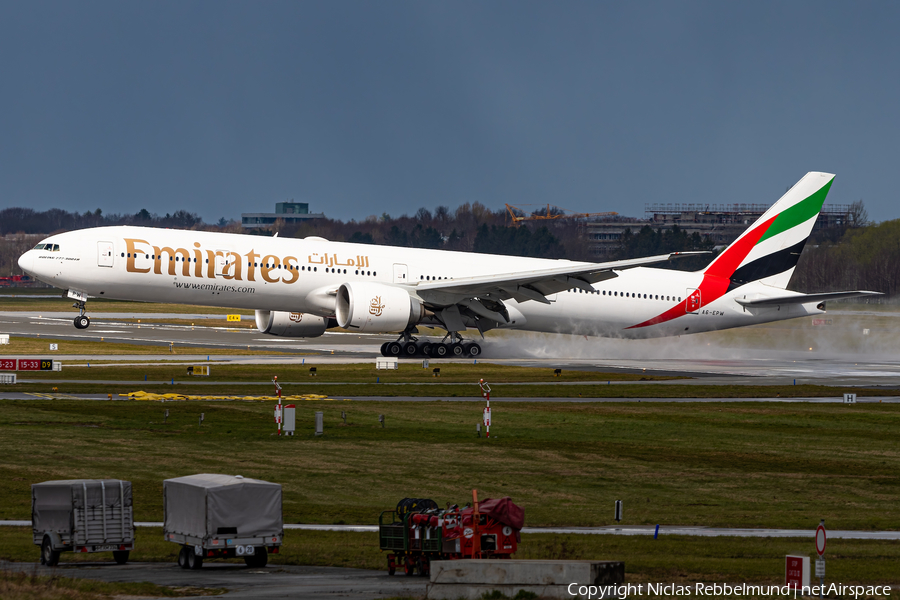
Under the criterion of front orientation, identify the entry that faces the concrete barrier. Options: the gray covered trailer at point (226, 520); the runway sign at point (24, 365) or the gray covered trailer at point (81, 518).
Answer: the runway sign

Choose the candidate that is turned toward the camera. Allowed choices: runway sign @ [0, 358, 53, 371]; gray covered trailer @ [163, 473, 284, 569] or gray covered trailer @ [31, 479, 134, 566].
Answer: the runway sign

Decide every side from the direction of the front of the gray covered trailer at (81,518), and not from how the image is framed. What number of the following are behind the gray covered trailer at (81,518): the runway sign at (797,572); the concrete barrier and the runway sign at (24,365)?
2

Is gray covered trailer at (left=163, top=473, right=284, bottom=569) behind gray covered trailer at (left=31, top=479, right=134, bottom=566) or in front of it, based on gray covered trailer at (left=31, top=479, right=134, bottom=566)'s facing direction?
behind

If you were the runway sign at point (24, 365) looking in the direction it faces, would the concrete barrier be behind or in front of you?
in front

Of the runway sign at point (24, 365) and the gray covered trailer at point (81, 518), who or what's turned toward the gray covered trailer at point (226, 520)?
the runway sign

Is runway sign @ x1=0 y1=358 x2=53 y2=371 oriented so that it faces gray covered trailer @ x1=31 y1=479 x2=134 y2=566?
yes

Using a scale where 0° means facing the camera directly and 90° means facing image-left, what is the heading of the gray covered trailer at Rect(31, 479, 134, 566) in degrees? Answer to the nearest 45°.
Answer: approximately 135°

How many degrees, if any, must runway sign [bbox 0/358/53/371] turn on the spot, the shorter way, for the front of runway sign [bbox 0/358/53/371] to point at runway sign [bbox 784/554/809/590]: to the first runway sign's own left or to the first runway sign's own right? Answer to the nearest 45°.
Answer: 0° — it already faces it

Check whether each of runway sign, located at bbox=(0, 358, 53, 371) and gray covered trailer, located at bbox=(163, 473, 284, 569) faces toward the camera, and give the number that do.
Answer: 1

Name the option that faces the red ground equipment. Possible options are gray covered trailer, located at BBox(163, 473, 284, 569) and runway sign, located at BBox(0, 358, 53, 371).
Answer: the runway sign

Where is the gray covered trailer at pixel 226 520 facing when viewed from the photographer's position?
facing away from the viewer and to the left of the viewer
